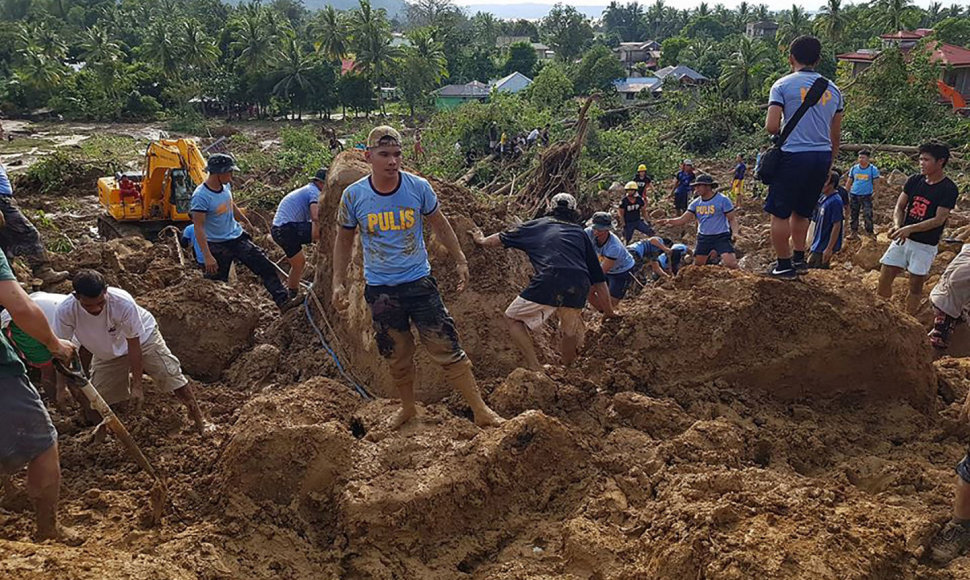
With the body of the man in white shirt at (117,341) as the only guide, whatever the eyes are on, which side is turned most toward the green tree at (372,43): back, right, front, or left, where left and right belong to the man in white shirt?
back

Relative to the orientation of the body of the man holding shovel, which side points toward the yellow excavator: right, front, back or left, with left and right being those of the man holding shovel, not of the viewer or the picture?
left

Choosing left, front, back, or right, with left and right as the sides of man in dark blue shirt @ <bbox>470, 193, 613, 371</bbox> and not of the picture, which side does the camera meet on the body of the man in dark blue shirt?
back

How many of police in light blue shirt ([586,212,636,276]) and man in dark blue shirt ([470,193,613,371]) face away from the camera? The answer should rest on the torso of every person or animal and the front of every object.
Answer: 1

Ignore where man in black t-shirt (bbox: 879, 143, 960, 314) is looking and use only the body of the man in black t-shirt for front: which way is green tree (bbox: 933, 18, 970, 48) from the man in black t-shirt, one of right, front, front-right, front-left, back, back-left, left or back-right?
back-right

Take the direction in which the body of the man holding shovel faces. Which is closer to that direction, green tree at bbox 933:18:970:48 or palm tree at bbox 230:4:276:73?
the green tree

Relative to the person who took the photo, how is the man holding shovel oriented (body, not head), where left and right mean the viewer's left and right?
facing to the right of the viewer

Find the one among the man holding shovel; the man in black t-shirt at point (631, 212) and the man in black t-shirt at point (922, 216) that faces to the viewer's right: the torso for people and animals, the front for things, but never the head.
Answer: the man holding shovel

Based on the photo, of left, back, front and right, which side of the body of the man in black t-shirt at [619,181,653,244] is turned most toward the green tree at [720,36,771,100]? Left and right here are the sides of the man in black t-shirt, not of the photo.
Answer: back
